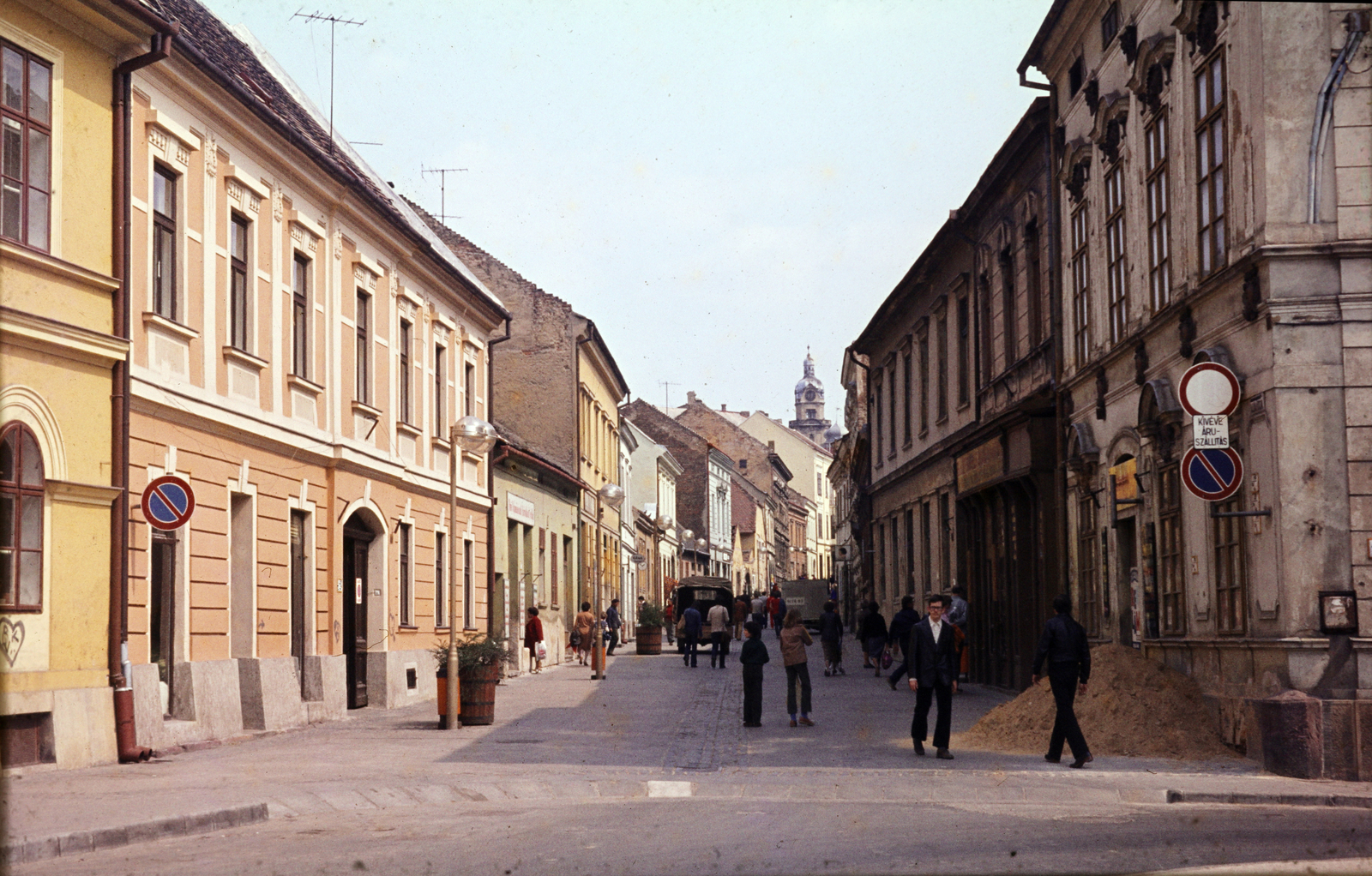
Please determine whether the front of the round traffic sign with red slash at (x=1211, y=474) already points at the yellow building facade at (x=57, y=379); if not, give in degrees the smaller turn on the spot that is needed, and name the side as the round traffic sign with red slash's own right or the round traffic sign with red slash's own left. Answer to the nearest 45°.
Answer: approximately 90° to the round traffic sign with red slash's own right

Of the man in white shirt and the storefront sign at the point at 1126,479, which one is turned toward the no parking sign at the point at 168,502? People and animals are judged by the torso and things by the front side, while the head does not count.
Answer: the storefront sign

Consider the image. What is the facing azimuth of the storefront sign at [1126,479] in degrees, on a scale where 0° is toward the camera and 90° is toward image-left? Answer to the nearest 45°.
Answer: approximately 45°

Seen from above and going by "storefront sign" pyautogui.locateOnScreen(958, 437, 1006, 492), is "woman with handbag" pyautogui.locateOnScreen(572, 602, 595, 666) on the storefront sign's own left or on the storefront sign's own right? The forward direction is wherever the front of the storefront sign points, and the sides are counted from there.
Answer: on the storefront sign's own right

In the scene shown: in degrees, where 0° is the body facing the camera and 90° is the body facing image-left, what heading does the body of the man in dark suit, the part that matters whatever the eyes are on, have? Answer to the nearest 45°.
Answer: approximately 0°

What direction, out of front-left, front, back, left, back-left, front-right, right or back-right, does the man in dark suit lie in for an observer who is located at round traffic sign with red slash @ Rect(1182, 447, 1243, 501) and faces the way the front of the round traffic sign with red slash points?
back-right
